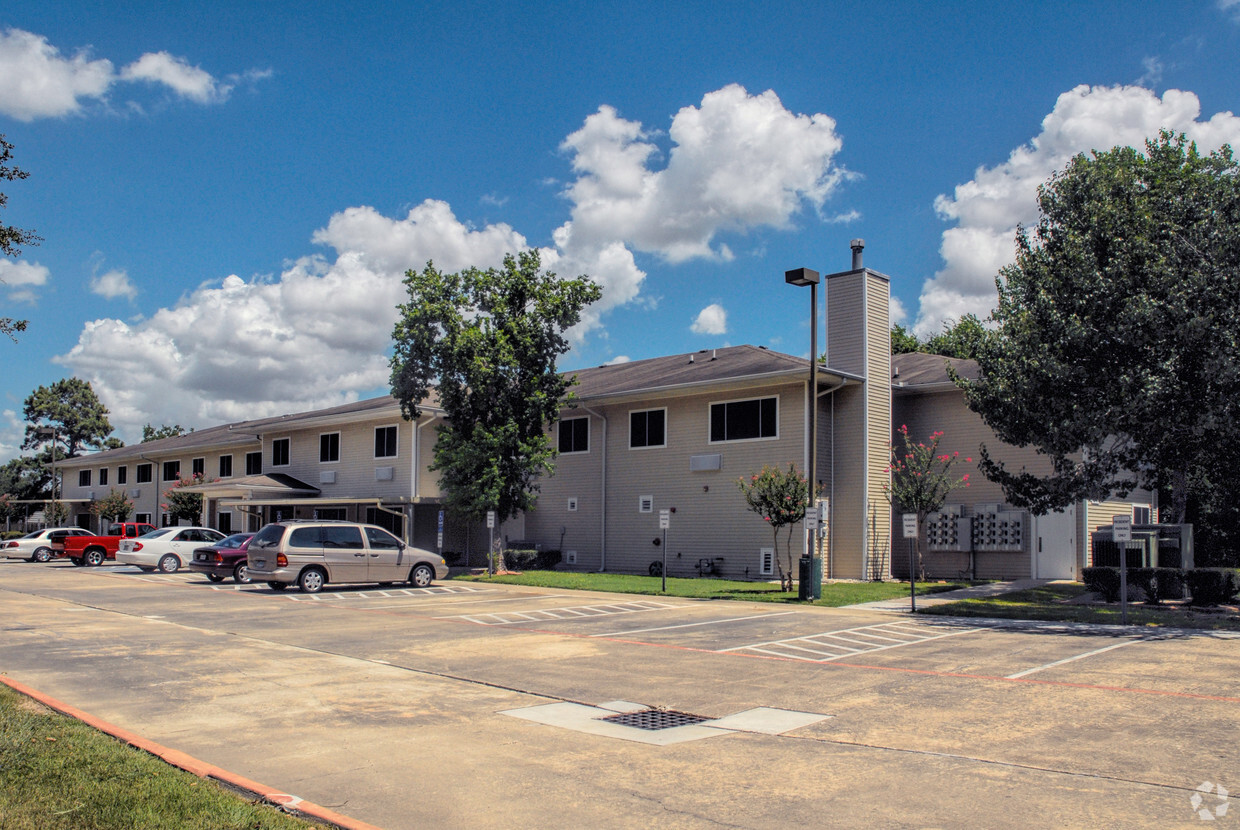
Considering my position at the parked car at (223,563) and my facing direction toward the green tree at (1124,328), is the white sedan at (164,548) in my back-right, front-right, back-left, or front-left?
back-left

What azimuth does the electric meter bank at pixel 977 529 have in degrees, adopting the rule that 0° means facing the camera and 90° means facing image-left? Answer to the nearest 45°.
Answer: approximately 0°

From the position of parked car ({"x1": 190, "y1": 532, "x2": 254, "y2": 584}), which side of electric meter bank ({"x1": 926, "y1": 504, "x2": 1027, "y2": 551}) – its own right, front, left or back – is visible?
right

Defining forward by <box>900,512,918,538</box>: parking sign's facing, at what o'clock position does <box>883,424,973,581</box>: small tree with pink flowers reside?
The small tree with pink flowers is roughly at 6 o'clock from the parking sign.

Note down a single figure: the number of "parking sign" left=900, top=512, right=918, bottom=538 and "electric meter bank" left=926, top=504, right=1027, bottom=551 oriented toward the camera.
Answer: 2

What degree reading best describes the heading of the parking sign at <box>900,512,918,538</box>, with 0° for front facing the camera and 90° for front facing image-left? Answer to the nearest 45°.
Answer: approximately 0°

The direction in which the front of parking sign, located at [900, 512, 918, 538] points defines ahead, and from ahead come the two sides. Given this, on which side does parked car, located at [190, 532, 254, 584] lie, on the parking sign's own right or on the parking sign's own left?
on the parking sign's own right

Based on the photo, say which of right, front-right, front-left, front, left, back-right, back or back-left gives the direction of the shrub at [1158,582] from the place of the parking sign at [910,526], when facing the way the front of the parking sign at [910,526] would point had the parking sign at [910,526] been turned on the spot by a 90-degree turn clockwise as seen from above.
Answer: back-right
